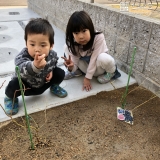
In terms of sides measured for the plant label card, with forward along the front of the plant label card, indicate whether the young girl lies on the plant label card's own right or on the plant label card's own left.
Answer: on the plant label card's own right

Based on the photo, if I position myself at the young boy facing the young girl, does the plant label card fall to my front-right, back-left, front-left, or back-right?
front-right

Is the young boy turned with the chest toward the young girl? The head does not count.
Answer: no

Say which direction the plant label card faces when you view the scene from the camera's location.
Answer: facing the viewer and to the left of the viewer

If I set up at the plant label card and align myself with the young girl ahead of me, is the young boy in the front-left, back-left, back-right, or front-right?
front-left

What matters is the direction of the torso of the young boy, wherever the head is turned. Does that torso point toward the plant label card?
no

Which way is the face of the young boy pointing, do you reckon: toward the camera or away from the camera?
toward the camera

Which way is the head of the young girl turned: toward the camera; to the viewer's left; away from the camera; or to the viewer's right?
toward the camera

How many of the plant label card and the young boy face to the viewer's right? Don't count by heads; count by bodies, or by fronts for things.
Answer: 0

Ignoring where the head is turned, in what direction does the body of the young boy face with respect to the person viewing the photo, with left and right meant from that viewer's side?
facing the viewer

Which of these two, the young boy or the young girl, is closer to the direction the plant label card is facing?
the young boy

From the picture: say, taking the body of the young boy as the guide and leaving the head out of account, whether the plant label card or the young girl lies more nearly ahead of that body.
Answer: the plant label card
